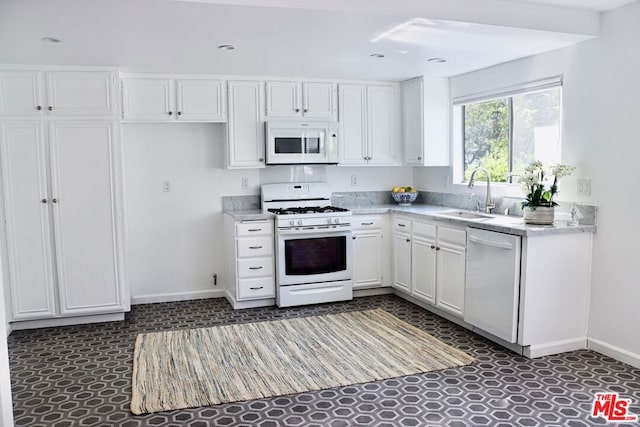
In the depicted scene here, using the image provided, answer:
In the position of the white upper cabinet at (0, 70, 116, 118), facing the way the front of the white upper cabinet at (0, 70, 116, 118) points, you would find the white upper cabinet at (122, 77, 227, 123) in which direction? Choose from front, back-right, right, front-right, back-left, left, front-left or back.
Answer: left

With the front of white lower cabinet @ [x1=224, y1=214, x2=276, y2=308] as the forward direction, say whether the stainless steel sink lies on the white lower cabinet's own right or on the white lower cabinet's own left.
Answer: on the white lower cabinet's own left

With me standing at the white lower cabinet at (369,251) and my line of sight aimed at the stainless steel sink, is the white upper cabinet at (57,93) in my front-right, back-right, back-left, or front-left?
back-right

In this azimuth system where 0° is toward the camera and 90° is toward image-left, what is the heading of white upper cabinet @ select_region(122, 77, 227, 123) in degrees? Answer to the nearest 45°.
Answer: approximately 0°

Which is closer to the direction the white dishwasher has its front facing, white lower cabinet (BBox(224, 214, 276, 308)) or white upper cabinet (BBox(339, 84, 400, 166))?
the white lower cabinet

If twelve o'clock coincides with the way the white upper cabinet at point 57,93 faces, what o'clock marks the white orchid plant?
The white orchid plant is roughly at 10 o'clock from the white upper cabinet.

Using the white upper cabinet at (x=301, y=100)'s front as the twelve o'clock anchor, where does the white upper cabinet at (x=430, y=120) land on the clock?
the white upper cabinet at (x=430, y=120) is roughly at 9 o'clock from the white upper cabinet at (x=301, y=100).

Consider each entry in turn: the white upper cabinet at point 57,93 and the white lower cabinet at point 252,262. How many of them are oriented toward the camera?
2

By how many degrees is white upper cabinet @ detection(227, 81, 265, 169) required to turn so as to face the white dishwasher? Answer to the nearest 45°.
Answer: approximately 45° to its left

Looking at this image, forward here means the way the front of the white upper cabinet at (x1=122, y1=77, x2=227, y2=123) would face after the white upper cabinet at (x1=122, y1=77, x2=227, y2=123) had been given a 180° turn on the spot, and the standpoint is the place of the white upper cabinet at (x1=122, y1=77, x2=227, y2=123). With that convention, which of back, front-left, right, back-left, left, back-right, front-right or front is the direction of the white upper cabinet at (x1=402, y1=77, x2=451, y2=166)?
right

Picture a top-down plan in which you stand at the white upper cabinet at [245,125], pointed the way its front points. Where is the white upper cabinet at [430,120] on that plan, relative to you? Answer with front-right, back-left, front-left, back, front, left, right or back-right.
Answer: left

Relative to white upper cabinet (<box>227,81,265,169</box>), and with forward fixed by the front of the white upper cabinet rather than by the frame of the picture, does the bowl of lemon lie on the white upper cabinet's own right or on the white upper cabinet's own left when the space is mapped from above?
on the white upper cabinet's own left

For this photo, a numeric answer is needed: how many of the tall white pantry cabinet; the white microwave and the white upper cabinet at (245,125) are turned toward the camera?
3

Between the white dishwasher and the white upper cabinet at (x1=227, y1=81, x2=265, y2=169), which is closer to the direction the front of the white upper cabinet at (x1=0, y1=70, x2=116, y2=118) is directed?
the white dishwasher
